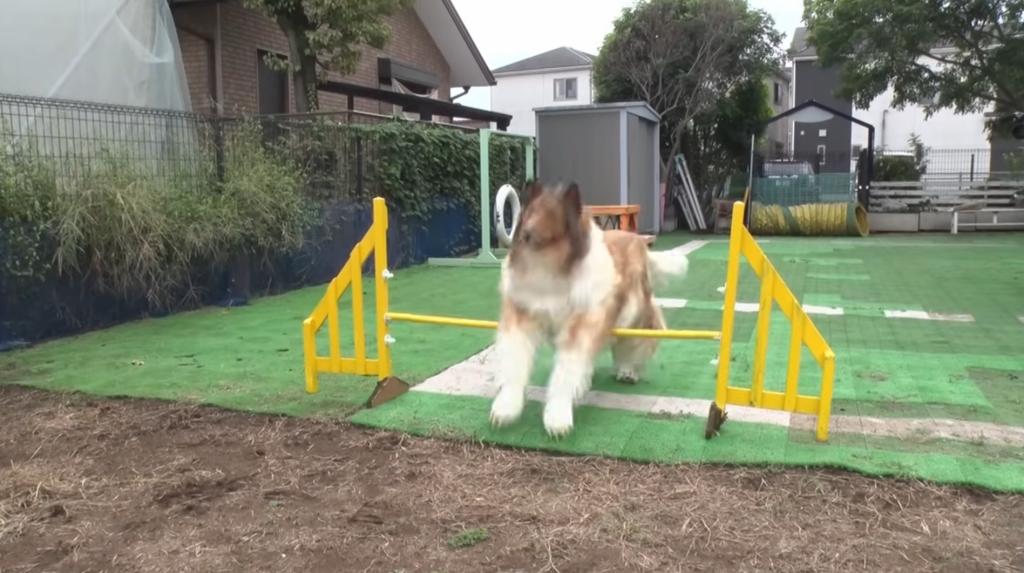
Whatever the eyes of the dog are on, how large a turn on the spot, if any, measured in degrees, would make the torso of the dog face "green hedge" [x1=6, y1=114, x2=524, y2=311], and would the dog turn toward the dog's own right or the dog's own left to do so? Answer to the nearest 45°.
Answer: approximately 90° to the dog's own right

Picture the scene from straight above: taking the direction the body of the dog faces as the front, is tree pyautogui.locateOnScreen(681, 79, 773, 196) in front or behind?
behind

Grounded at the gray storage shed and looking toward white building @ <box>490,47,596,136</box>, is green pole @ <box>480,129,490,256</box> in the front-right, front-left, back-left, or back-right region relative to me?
back-left

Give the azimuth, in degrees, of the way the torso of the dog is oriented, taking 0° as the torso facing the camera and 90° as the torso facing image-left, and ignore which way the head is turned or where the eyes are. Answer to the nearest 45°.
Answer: approximately 45°

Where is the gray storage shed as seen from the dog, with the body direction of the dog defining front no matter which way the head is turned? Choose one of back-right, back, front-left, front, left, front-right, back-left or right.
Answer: back-right

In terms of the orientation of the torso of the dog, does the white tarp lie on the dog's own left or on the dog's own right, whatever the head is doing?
on the dog's own right

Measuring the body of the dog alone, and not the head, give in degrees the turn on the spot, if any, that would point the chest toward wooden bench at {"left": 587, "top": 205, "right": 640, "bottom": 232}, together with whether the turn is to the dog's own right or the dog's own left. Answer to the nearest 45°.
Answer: approximately 135° to the dog's own right

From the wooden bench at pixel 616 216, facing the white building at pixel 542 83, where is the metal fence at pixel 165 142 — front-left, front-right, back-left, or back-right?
back-left

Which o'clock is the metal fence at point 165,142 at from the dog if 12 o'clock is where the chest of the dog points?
The metal fence is roughly at 3 o'clock from the dog.

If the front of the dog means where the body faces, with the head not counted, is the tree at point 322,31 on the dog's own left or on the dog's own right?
on the dog's own right

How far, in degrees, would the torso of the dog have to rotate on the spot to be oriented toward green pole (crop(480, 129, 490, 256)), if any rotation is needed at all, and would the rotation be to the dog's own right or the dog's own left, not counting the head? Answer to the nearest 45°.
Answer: approximately 135° to the dog's own right
